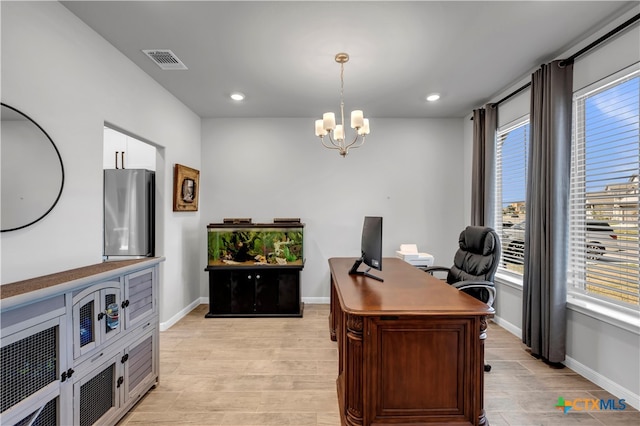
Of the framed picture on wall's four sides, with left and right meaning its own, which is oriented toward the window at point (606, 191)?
front

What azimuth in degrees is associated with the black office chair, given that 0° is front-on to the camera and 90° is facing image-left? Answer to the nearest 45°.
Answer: approximately 45°

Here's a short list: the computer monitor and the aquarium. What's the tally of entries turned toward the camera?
1

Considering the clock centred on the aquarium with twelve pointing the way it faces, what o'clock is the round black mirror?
The round black mirror is roughly at 1 o'clock from the aquarium.

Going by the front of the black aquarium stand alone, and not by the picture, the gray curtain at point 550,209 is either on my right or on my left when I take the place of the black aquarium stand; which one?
on my left

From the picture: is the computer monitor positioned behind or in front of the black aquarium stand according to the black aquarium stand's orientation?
in front

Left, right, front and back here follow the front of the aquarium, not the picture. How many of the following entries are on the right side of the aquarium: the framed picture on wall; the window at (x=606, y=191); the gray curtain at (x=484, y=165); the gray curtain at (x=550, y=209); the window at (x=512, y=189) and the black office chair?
1

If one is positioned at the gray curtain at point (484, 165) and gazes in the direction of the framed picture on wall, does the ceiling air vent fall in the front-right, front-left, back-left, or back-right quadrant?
front-left

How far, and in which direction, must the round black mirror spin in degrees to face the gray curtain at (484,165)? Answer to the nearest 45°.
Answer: approximately 45° to its left

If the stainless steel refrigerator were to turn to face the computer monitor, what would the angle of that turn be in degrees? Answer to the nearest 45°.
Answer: approximately 45° to its left

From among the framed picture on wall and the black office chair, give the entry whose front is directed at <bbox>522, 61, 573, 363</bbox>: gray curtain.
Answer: the framed picture on wall

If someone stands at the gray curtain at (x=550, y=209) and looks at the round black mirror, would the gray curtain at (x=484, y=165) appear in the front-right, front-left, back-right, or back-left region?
back-right

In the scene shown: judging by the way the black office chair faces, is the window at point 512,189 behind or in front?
behind

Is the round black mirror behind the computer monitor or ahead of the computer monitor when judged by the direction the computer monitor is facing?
behind

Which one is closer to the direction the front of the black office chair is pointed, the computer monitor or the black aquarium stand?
the computer monitor

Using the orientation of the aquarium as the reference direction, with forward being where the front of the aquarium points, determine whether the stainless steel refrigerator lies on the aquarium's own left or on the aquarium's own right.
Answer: on the aquarium's own right

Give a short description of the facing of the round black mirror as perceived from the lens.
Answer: facing the viewer and to the right of the viewer

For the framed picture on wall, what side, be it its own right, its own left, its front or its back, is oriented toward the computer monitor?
front

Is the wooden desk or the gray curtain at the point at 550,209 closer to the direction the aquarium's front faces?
the wooden desk

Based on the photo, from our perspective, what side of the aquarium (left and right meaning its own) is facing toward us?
front

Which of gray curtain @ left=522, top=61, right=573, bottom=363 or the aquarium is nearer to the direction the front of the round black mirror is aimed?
the gray curtain
